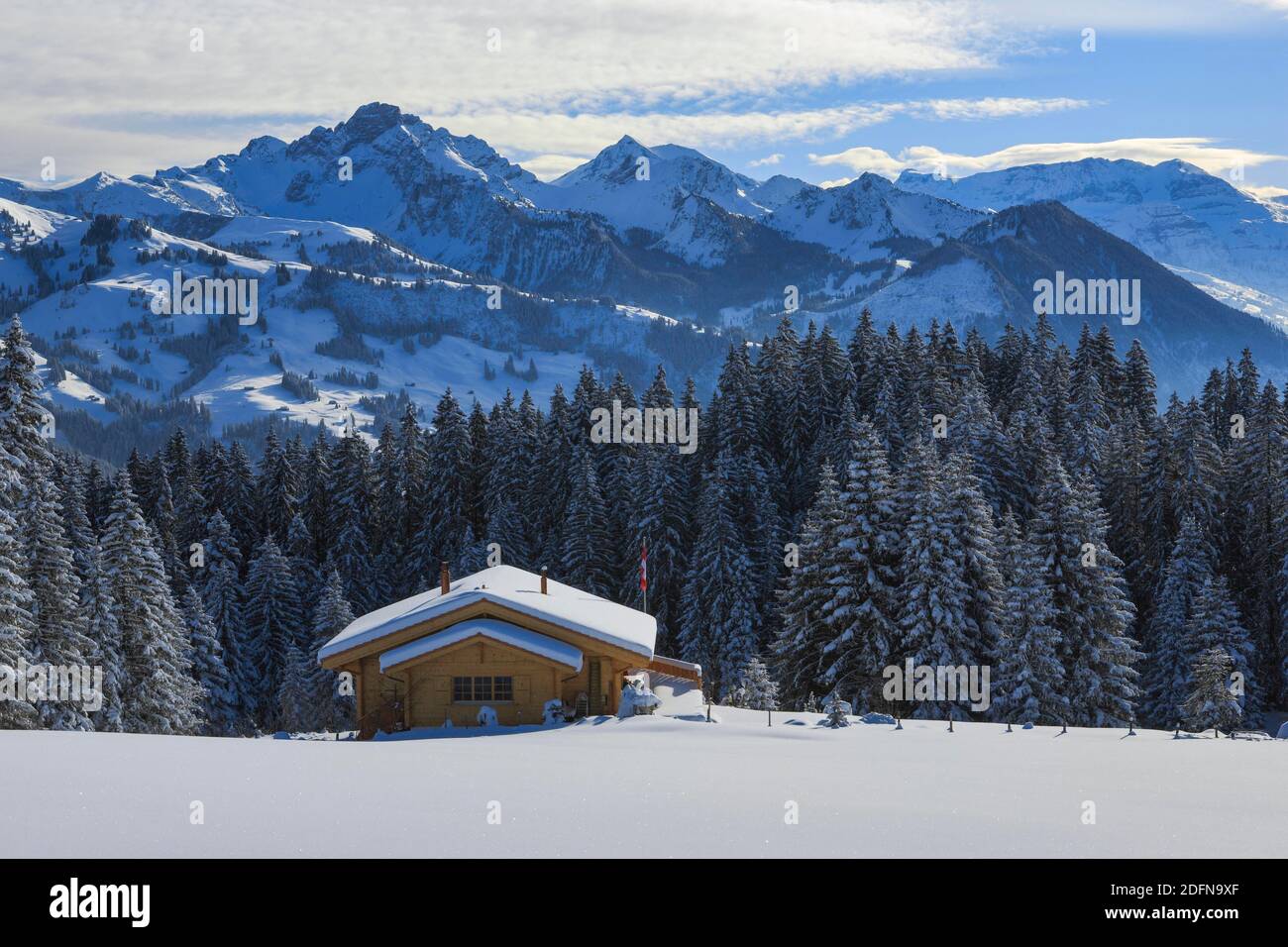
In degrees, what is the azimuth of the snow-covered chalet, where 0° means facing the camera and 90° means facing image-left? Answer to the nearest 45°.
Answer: approximately 0°

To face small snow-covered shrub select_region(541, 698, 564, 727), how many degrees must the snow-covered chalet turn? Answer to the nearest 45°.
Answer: approximately 45° to its left
